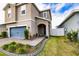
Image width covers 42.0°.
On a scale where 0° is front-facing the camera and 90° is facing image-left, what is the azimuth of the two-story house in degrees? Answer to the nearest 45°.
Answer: approximately 45°

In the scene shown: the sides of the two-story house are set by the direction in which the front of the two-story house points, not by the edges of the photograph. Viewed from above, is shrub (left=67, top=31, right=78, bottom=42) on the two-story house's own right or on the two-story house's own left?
on the two-story house's own left

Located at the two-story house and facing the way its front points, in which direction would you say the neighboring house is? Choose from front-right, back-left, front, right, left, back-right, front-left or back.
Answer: back-left
